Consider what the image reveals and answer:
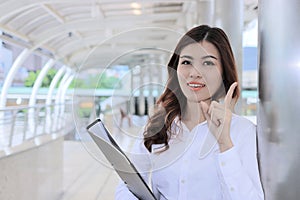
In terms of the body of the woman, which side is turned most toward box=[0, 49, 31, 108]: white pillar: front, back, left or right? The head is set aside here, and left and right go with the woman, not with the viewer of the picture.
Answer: right

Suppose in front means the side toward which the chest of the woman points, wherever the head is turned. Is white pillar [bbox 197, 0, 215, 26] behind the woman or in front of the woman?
behind

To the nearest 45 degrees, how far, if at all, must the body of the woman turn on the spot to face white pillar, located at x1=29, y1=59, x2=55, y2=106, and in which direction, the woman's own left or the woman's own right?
approximately 90° to the woman's own right

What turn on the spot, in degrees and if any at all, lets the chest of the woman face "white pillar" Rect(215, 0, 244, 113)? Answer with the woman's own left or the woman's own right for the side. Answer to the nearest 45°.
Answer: approximately 135° to the woman's own right

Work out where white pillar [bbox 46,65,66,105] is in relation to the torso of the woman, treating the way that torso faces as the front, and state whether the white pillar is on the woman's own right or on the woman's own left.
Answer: on the woman's own right

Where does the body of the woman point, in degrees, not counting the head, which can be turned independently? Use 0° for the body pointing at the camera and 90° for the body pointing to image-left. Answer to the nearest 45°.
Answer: approximately 45°

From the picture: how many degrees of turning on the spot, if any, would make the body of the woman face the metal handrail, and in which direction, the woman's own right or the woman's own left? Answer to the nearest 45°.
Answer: approximately 90° to the woman's own right
